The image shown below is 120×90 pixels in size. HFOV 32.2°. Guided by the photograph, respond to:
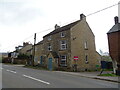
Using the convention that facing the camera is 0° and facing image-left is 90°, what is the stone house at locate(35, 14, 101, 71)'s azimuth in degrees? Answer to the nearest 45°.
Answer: approximately 45°
